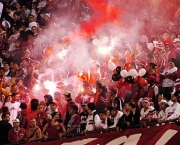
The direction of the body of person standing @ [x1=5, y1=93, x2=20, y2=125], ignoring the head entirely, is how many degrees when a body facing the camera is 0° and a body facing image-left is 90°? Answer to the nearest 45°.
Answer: approximately 0°

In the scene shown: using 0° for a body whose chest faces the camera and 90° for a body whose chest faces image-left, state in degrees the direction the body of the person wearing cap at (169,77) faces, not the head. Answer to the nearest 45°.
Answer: approximately 45°

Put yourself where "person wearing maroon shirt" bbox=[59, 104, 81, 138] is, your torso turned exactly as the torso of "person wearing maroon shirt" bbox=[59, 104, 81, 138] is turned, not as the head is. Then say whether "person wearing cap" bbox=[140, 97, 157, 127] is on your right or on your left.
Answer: on your left

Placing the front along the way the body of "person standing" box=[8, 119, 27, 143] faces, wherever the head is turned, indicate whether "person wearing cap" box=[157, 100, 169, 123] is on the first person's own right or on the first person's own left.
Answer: on the first person's own left

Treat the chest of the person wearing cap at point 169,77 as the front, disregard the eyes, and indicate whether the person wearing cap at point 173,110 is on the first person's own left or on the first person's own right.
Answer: on the first person's own left

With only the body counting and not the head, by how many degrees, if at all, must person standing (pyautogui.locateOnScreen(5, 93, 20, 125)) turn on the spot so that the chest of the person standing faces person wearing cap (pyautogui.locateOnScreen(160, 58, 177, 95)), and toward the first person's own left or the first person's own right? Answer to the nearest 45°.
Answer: approximately 45° to the first person's own left

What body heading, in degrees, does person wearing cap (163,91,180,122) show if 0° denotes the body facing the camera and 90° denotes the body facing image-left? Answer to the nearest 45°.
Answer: approximately 45°
